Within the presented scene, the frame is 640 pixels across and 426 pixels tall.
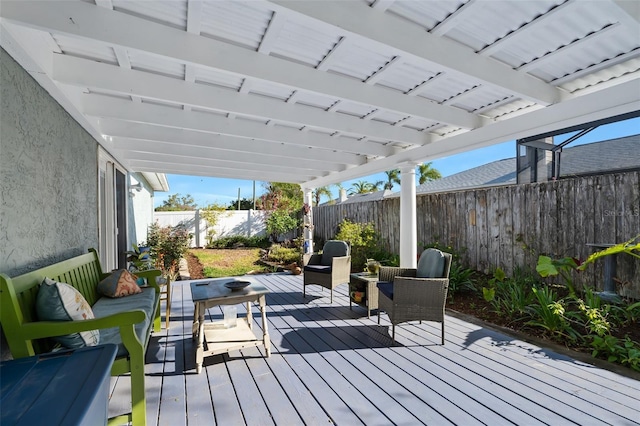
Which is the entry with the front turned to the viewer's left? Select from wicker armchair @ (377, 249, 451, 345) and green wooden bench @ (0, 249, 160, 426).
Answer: the wicker armchair

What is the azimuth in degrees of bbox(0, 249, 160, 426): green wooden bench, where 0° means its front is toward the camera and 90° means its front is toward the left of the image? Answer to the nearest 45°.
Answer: approximately 315°

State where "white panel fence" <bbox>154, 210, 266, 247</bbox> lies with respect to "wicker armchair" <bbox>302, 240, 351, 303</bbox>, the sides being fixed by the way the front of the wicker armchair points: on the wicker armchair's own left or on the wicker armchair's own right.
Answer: on the wicker armchair's own right

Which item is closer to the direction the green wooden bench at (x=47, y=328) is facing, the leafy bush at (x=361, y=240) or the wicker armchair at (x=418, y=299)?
the wicker armchair

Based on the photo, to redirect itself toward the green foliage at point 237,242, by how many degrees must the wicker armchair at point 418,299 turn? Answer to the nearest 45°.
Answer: approximately 45° to its right

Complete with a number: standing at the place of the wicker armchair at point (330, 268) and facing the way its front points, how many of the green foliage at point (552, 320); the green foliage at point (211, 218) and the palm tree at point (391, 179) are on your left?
1

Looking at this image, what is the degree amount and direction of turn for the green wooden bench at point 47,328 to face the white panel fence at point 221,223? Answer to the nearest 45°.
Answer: approximately 90° to its left

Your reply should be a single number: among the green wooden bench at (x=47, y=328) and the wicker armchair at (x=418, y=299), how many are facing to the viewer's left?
1

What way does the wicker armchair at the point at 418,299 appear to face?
to the viewer's left

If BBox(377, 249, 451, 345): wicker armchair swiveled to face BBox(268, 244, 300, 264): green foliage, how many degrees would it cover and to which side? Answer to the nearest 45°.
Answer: approximately 45° to its right

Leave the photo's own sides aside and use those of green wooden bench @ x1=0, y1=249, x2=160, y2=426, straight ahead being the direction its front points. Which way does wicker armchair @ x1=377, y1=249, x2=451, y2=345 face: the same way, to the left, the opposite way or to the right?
the opposite way

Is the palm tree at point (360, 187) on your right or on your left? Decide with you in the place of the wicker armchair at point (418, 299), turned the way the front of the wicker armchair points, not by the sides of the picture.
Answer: on your right
